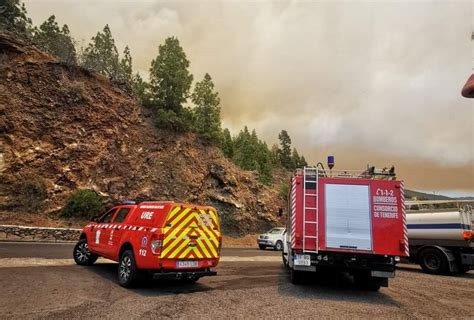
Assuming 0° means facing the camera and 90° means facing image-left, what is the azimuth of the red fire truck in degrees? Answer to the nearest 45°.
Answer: approximately 180°

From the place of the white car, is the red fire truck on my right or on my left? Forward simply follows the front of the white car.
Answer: on my left

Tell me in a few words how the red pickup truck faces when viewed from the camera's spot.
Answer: facing away from the viewer and to the left of the viewer

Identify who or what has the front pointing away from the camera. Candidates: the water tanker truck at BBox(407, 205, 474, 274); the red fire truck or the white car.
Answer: the red fire truck

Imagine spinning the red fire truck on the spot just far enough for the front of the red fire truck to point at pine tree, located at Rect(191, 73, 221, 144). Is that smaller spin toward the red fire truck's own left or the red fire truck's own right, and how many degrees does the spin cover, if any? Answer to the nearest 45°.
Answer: approximately 45° to the red fire truck's own left

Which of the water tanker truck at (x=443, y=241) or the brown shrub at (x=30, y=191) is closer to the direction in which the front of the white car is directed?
the brown shrub

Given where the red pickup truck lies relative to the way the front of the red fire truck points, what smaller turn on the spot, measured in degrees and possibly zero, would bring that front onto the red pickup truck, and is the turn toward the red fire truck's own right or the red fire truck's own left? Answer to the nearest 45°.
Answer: approximately 135° to the red fire truck's own left
